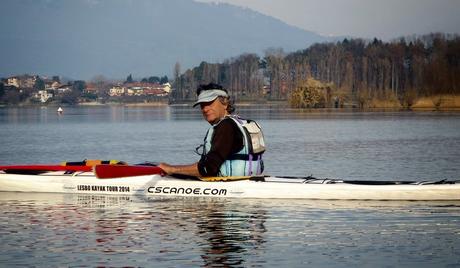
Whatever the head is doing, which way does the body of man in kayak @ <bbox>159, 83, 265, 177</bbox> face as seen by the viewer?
to the viewer's left

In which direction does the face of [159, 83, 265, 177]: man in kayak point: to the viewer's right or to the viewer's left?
to the viewer's left

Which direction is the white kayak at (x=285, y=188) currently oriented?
to the viewer's left
